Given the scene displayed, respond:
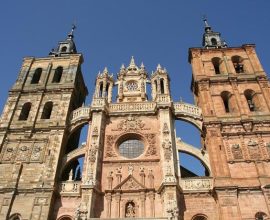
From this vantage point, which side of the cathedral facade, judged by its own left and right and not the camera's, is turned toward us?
front
